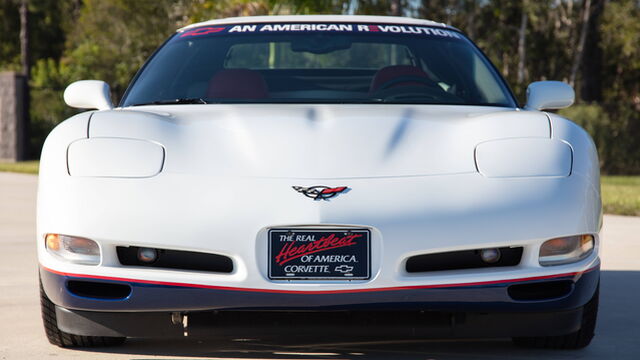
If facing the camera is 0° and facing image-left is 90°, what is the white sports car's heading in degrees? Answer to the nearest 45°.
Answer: approximately 0°
